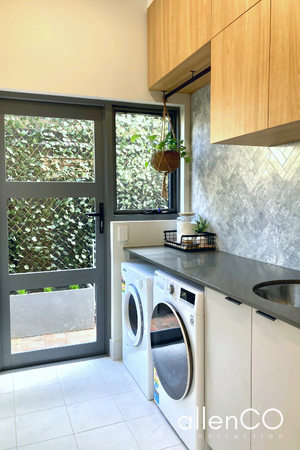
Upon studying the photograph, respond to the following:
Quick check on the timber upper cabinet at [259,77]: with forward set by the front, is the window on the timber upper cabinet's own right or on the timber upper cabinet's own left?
on the timber upper cabinet's own right

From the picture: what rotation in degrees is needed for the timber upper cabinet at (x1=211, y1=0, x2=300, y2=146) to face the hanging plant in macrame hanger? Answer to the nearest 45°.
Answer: approximately 90° to its right

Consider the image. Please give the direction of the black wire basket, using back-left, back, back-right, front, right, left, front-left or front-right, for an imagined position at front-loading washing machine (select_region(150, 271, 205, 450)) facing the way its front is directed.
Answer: back-right

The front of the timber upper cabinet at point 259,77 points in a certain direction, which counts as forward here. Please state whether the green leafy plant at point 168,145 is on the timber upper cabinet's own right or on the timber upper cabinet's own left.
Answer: on the timber upper cabinet's own right

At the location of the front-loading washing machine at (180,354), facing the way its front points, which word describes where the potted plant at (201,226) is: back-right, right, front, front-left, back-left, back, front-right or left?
back-right

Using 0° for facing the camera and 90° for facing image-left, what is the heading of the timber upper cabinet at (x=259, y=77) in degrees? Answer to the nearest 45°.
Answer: approximately 45°
